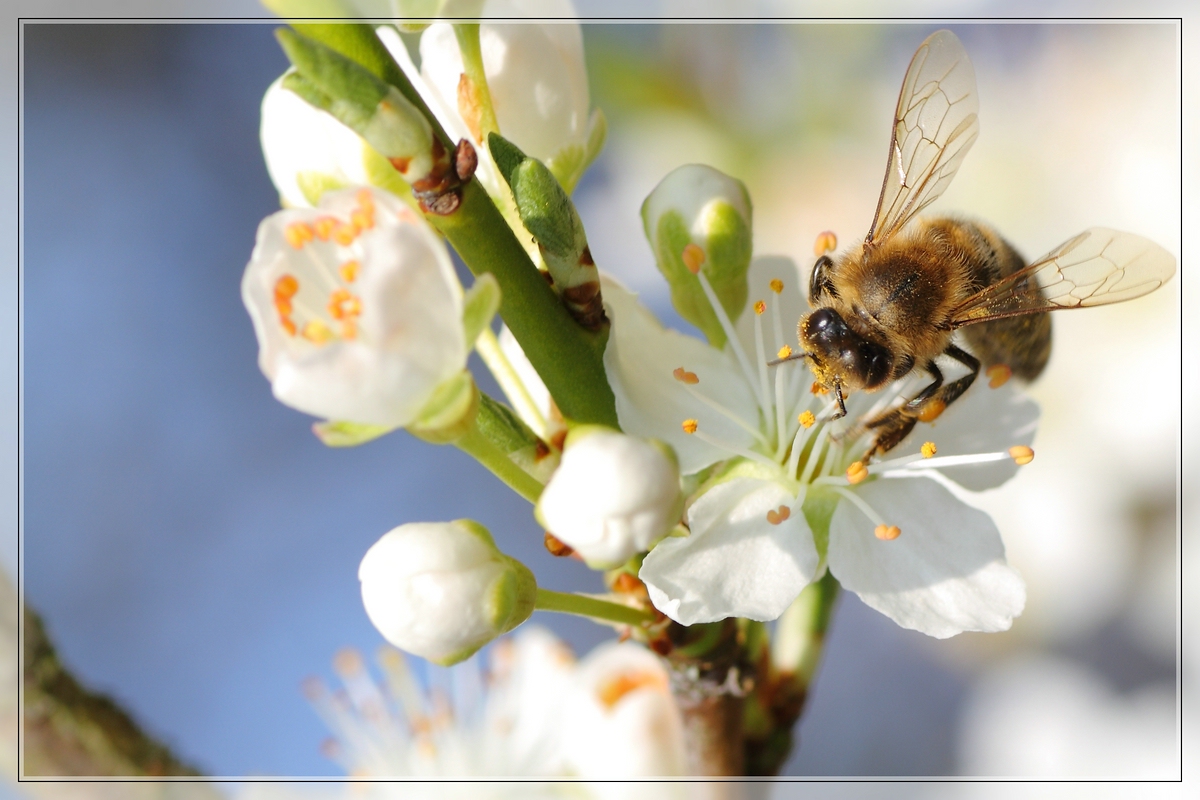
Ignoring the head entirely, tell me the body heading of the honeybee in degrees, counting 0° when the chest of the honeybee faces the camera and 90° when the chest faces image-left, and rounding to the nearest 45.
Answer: approximately 45°
